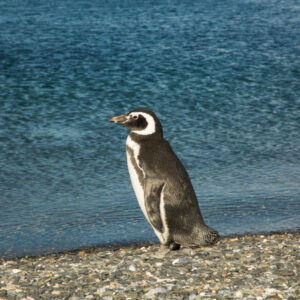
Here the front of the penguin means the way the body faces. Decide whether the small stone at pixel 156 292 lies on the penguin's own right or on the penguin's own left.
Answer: on the penguin's own left

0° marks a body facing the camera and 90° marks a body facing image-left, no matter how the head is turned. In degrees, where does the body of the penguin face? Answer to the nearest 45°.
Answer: approximately 90°

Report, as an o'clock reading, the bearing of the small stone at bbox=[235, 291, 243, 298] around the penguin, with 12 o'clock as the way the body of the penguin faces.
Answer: The small stone is roughly at 8 o'clock from the penguin.

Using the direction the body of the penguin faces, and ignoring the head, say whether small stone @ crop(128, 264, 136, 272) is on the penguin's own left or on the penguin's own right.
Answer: on the penguin's own left

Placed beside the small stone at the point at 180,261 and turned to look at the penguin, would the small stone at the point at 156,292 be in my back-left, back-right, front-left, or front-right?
back-left
